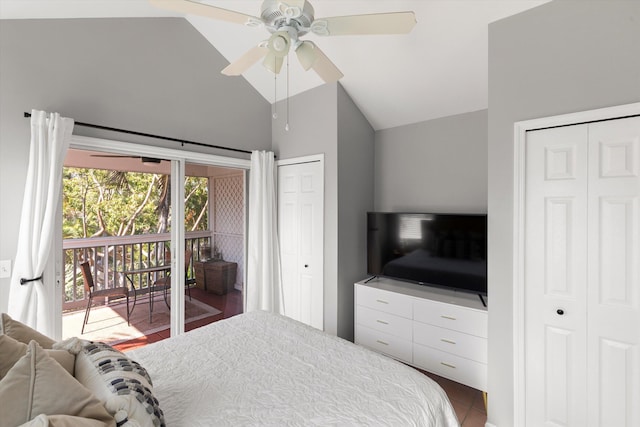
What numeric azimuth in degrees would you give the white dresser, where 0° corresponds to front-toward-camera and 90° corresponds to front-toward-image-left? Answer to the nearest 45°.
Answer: approximately 45°

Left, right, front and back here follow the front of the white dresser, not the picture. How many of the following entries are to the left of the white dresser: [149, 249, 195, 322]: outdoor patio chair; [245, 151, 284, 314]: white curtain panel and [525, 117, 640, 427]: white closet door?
1

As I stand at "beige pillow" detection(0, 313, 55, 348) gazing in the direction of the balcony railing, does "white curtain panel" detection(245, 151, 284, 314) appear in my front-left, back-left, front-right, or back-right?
front-right

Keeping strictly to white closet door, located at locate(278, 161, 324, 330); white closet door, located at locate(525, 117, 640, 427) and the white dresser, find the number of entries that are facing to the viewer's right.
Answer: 0

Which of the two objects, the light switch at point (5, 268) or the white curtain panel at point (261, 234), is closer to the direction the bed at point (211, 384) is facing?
the white curtain panel

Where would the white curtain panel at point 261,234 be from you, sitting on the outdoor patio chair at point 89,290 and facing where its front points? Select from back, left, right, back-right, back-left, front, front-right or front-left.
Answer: front

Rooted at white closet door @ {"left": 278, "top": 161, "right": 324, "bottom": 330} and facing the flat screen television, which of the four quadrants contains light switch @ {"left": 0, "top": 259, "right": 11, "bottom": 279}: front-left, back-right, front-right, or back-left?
back-right

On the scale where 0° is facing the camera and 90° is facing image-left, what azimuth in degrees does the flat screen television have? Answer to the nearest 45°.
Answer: approximately 45°

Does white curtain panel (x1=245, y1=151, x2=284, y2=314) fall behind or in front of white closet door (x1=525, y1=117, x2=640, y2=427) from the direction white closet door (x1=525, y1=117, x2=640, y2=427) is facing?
in front

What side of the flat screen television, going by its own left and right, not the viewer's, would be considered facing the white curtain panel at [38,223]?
front

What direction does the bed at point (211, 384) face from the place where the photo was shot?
facing away from the viewer and to the right of the viewer

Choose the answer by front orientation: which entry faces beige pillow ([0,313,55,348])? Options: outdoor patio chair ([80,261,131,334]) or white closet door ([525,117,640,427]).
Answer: the white closet door

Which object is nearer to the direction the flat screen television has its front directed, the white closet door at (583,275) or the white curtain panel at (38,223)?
the white curtain panel

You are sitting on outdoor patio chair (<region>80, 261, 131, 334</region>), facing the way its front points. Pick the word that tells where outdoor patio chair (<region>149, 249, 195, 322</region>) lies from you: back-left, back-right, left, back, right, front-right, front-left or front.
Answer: front

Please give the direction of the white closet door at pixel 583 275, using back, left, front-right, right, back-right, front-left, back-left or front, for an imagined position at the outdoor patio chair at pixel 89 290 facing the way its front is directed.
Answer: front-right

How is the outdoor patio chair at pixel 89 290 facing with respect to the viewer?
to the viewer's right

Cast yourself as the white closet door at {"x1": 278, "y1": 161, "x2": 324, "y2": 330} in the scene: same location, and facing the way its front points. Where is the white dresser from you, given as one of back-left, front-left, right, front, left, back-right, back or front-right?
left

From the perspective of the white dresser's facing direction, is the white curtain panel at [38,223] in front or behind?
in front
